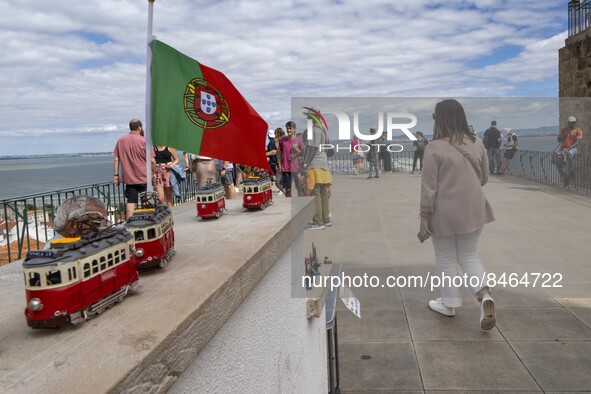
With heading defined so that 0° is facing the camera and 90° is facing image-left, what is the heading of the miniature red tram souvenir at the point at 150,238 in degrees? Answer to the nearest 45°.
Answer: approximately 45°

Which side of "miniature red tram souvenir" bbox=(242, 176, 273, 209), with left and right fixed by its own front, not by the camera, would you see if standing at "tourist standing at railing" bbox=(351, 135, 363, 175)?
back

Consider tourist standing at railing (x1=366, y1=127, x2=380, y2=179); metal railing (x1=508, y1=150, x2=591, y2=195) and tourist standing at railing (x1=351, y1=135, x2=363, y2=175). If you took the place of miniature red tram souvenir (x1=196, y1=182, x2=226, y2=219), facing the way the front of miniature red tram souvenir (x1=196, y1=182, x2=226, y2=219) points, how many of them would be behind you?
3

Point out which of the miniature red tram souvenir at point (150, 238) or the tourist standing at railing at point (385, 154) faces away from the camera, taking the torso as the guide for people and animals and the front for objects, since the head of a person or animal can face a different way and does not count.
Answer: the tourist standing at railing

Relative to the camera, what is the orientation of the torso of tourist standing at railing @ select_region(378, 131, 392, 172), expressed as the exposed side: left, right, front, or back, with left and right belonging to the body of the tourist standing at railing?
back

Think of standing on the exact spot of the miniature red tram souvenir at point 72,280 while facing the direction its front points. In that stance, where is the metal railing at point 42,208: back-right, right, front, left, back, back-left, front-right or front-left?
back-right
